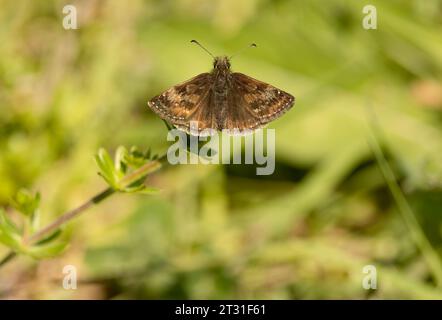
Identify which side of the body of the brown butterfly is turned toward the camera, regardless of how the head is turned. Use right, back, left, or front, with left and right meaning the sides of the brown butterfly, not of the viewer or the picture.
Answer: back

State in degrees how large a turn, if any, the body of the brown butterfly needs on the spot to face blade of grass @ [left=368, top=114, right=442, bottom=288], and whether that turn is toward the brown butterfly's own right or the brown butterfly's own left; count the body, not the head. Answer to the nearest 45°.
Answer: approximately 45° to the brown butterfly's own right
